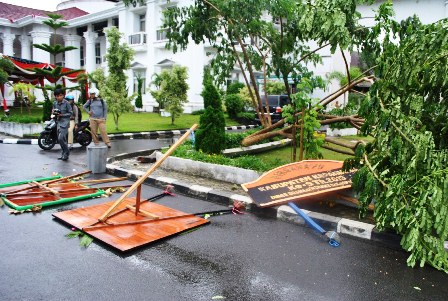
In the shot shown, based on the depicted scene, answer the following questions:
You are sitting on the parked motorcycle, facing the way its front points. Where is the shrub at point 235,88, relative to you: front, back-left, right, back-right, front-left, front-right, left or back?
back-right

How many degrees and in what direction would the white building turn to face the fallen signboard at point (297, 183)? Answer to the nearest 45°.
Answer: approximately 45° to its left

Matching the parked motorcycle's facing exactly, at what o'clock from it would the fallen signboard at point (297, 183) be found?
The fallen signboard is roughly at 8 o'clock from the parked motorcycle.

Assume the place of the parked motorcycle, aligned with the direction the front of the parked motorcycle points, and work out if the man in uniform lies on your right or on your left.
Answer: on your left

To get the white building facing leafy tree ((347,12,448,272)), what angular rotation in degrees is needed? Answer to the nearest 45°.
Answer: approximately 45° to its left

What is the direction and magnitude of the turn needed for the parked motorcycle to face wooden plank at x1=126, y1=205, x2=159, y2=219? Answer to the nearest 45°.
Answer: approximately 90° to its left

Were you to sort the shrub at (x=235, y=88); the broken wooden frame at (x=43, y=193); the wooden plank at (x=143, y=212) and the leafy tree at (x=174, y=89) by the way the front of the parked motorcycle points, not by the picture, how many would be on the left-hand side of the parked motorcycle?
2

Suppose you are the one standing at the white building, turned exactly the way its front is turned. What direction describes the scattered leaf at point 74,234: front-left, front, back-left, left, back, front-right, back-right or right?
front-left

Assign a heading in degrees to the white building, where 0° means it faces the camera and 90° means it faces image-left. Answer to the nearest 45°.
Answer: approximately 45°

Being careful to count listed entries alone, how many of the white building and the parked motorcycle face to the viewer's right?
0

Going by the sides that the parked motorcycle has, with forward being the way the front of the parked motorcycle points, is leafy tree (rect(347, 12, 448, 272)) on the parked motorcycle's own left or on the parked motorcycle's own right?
on the parked motorcycle's own left

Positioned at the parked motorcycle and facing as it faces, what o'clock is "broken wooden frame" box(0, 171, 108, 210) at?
The broken wooden frame is roughly at 9 o'clock from the parked motorcycle.

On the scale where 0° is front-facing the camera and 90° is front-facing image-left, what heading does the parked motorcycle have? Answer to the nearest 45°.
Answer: approximately 90°

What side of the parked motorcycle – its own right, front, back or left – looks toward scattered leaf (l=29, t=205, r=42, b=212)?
left
